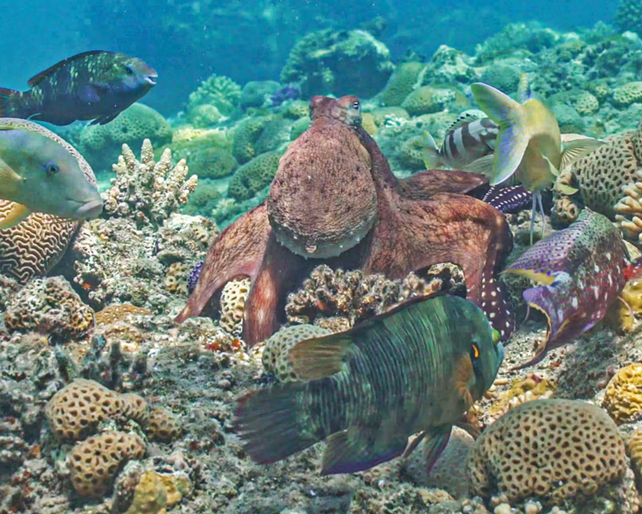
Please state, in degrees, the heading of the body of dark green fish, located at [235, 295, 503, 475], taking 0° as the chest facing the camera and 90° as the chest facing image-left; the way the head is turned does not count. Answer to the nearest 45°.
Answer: approximately 225°

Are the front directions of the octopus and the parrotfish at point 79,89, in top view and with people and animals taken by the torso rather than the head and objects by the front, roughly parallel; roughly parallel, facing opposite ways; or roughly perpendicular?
roughly perpendicular

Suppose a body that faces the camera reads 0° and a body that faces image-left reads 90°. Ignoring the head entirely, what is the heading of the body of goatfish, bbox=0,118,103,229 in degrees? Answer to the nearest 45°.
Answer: approximately 270°

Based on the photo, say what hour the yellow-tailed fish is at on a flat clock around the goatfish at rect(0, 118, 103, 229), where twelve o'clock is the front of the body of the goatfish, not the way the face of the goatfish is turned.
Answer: The yellow-tailed fish is roughly at 1 o'clock from the goatfish.

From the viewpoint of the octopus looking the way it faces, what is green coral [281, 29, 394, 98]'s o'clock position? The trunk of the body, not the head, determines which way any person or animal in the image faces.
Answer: The green coral is roughly at 12 o'clock from the octopus.

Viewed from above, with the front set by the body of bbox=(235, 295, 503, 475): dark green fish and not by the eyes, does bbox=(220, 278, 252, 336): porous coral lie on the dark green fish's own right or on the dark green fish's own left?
on the dark green fish's own left

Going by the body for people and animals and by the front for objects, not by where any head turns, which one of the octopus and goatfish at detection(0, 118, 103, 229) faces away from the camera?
the octopus

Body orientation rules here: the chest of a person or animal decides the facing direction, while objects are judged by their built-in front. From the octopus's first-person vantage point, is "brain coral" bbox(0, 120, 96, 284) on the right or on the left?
on its left

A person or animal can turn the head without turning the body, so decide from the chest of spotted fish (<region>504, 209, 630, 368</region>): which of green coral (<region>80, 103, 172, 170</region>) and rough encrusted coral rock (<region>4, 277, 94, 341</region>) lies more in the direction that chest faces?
the green coral

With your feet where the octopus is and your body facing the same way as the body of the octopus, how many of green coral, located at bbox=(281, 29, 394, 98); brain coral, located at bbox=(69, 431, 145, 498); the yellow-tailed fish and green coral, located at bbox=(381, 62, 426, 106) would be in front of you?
2

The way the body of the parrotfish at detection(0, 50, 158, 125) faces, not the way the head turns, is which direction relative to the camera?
to the viewer's right

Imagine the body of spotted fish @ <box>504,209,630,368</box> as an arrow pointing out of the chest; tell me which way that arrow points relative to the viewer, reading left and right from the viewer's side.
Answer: facing away from the viewer and to the right of the viewer

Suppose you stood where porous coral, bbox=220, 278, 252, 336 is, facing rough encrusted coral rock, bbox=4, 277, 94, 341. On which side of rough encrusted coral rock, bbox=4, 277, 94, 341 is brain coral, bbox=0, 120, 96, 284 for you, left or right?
right
